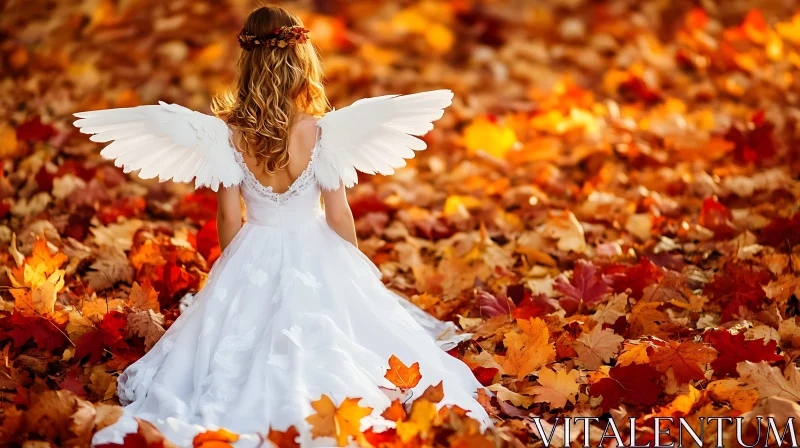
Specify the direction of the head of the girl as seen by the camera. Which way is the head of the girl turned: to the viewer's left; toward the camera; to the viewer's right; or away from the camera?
away from the camera

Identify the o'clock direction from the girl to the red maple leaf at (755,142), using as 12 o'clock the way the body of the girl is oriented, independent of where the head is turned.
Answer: The red maple leaf is roughly at 2 o'clock from the girl.

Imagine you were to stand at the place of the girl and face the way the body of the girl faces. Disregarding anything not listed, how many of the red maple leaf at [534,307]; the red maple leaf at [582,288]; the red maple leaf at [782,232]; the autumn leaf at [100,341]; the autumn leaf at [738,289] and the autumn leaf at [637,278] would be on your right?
5

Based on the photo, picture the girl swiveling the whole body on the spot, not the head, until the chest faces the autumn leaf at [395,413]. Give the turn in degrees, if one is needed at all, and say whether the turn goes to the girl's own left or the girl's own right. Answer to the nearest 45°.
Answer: approximately 180°

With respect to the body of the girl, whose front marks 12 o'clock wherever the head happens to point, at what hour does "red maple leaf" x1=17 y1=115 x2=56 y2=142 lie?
The red maple leaf is roughly at 11 o'clock from the girl.

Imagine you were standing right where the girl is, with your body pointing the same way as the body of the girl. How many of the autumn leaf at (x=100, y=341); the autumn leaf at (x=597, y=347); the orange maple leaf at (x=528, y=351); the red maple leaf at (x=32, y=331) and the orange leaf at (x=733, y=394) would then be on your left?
2

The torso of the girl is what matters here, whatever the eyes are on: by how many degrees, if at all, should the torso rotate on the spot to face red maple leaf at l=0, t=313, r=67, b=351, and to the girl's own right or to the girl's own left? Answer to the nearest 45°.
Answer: approximately 90° to the girl's own left

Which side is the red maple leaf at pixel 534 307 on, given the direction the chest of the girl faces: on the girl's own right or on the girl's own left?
on the girl's own right

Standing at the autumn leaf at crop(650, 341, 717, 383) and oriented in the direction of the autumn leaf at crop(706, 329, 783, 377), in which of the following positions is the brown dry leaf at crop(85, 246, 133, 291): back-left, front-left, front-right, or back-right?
back-left

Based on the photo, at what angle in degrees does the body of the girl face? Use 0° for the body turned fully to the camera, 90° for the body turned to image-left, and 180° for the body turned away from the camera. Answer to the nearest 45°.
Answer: approximately 180°

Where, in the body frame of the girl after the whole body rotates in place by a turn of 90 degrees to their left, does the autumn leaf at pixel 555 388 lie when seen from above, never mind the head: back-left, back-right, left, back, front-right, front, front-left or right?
back-left

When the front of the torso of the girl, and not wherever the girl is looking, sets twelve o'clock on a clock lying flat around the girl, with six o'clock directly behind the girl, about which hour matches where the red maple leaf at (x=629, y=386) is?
The red maple leaf is roughly at 4 o'clock from the girl.

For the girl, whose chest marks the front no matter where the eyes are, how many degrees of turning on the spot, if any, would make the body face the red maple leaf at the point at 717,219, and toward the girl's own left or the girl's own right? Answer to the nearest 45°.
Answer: approximately 90° to the girl's own right

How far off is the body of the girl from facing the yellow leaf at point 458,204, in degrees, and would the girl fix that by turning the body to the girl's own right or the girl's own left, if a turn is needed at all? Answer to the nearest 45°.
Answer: approximately 45° to the girl's own right

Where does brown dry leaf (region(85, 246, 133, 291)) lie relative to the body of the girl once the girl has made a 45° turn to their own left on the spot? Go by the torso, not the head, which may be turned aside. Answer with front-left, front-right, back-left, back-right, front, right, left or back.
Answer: front

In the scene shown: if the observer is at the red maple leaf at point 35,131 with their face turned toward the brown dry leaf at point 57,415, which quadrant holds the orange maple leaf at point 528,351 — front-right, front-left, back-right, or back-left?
front-left

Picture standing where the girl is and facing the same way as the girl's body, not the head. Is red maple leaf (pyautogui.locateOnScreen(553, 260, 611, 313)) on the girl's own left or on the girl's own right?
on the girl's own right

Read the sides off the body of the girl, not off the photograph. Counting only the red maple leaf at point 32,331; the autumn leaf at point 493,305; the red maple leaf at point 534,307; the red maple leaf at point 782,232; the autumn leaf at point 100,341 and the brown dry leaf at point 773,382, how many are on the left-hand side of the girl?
2

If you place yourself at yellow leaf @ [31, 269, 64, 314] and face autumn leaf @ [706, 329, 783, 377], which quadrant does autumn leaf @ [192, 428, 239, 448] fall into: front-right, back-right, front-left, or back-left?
front-right
